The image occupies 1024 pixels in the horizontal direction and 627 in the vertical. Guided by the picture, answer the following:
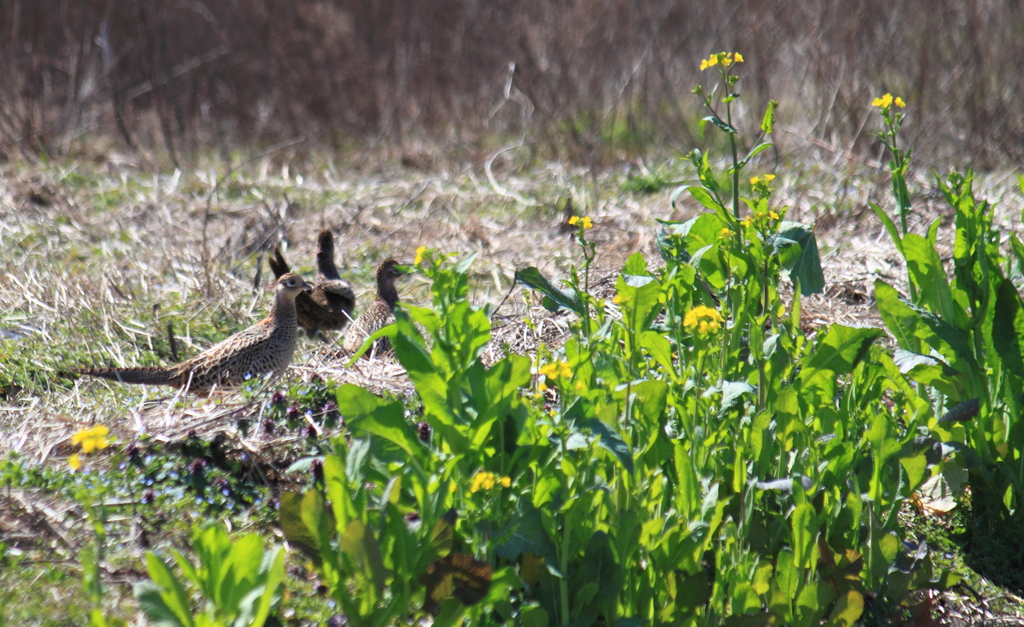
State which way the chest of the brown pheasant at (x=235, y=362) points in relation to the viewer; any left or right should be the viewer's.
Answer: facing to the right of the viewer

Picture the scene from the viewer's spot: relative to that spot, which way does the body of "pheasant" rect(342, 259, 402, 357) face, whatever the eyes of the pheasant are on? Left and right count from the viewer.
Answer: facing to the right of the viewer

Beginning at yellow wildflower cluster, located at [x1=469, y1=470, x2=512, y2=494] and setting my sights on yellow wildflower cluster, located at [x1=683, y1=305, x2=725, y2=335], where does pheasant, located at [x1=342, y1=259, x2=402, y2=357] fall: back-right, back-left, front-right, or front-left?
front-left

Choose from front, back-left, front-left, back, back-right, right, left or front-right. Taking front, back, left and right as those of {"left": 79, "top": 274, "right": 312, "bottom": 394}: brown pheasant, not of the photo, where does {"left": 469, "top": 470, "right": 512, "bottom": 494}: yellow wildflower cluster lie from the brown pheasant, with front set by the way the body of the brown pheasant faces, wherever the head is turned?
right

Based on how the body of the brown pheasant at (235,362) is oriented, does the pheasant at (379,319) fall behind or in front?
in front

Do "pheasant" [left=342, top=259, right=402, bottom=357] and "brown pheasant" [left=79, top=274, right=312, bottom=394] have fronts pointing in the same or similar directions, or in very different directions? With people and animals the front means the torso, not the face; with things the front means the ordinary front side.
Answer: same or similar directions
